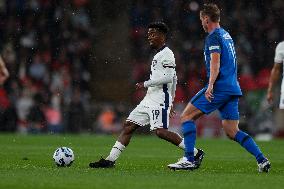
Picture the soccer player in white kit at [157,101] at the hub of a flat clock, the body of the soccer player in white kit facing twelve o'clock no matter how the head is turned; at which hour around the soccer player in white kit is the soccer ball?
The soccer ball is roughly at 12 o'clock from the soccer player in white kit.

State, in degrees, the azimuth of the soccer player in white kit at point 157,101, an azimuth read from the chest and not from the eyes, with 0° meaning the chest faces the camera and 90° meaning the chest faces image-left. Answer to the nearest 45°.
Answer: approximately 90°

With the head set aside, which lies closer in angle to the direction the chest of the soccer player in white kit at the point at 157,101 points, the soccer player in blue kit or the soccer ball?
the soccer ball

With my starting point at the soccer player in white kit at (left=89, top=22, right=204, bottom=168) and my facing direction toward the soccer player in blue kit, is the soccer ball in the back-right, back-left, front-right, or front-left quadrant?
back-right

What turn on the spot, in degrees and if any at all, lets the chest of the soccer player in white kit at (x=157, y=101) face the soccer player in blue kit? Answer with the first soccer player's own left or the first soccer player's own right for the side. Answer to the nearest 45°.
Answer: approximately 135° to the first soccer player's own left
